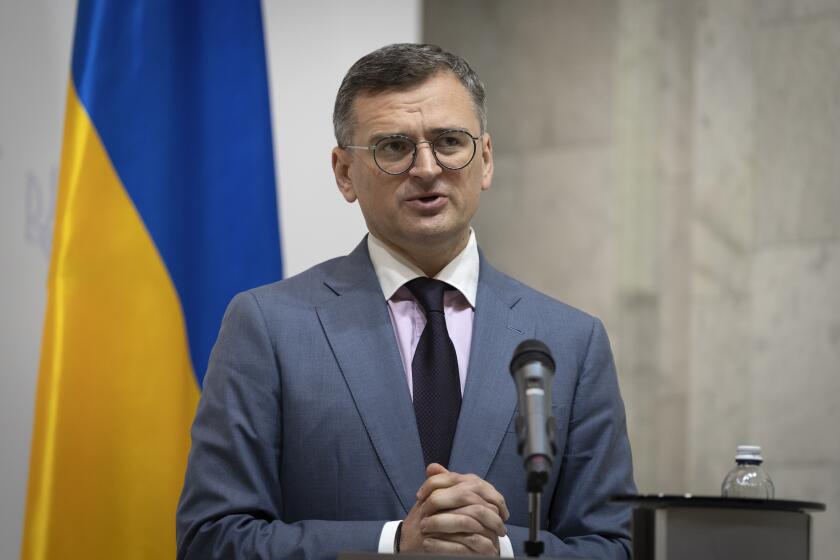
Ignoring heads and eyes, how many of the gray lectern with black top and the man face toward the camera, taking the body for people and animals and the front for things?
2

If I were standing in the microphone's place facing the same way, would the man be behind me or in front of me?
in front

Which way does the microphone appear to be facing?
away from the camera

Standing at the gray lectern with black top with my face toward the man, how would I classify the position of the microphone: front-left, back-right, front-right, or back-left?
front-left

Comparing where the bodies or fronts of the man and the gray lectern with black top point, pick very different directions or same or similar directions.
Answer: same or similar directions

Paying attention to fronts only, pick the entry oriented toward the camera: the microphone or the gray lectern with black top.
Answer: the gray lectern with black top

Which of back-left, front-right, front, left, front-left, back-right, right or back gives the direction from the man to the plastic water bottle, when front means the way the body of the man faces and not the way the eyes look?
back-left

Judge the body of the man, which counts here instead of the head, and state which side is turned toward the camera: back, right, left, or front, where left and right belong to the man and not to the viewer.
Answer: front

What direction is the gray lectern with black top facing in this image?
toward the camera

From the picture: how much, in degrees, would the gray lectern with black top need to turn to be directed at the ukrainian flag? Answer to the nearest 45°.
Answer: approximately 135° to its right

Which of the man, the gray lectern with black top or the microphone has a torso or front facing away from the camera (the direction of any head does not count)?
the microphone

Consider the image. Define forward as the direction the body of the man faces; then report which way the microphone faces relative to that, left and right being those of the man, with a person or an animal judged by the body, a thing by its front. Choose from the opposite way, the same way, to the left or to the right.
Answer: the opposite way

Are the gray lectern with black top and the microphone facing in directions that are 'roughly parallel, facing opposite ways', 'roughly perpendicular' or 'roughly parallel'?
roughly parallel, facing opposite ways
